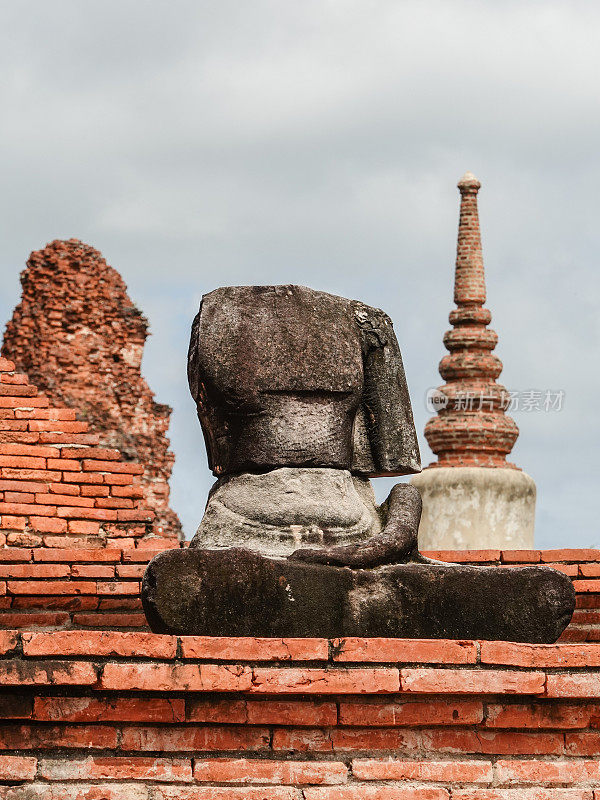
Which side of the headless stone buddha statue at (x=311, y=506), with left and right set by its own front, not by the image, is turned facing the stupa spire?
back

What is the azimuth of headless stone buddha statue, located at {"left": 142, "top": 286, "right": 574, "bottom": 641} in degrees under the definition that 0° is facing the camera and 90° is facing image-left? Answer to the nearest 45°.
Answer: approximately 0°

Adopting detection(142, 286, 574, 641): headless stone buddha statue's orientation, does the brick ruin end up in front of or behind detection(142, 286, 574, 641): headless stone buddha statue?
behind

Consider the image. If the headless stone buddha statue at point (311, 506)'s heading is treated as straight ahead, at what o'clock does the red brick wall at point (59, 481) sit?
The red brick wall is roughly at 5 o'clock from the headless stone buddha statue.
